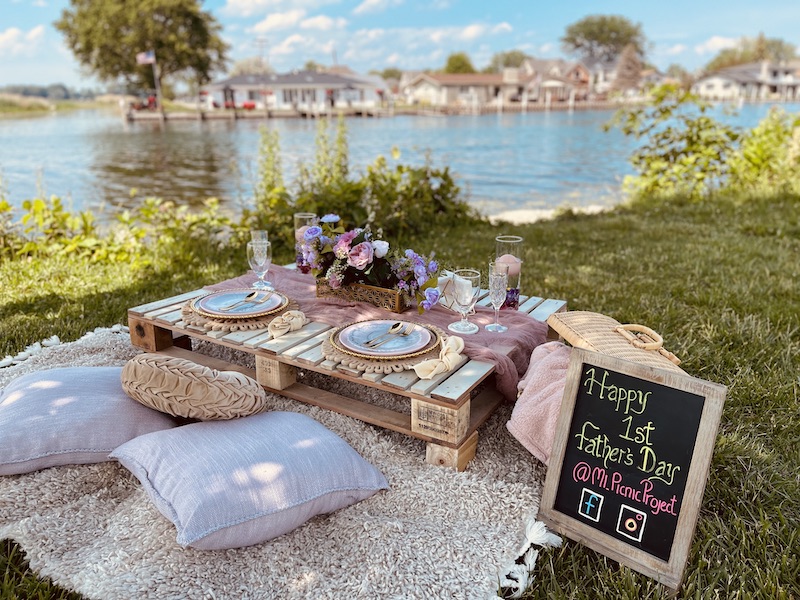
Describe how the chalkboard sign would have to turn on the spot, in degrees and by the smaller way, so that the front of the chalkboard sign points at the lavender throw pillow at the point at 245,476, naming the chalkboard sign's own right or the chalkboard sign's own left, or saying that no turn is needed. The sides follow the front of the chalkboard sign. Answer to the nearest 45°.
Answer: approximately 45° to the chalkboard sign's own right

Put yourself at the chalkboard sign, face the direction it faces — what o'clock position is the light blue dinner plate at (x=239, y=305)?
The light blue dinner plate is roughly at 2 o'clock from the chalkboard sign.

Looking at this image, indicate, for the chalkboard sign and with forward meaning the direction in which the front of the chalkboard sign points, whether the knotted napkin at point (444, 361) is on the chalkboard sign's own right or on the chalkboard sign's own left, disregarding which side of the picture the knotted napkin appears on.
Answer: on the chalkboard sign's own right

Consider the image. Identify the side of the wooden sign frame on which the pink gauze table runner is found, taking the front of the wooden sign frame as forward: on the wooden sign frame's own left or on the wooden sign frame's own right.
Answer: on the wooden sign frame's own right

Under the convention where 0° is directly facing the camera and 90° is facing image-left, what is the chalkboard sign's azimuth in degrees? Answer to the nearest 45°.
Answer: approximately 45°

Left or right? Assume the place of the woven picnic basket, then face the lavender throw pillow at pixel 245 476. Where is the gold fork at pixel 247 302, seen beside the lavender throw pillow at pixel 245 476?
right
